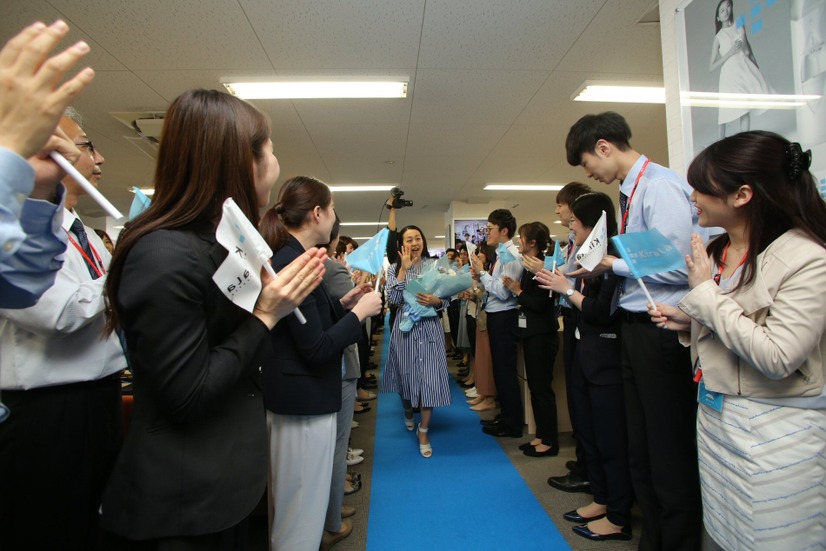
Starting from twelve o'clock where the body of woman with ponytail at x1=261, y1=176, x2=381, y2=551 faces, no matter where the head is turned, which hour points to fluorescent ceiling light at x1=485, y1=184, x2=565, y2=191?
The fluorescent ceiling light is roughly at 10 o'clock from the woman with ponytail.

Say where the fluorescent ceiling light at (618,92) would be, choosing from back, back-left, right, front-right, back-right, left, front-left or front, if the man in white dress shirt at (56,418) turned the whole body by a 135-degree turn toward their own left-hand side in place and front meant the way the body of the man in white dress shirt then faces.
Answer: back-right

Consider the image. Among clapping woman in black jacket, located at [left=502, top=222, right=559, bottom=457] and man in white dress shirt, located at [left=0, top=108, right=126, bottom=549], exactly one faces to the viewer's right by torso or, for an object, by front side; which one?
the man in white dress shirt

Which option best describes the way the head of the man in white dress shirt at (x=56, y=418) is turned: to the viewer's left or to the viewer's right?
to the viewer's right

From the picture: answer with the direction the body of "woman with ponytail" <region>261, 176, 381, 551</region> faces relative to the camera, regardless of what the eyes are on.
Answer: to the viewer's right

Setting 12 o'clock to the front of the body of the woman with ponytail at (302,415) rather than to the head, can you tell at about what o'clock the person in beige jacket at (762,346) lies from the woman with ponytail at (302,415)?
the person in beige jacket at (762,346) is roughly at 1 o'clock from the woman with ponytail at (302,415).

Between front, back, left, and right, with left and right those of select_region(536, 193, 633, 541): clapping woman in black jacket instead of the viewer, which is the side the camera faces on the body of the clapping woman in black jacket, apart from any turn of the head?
left

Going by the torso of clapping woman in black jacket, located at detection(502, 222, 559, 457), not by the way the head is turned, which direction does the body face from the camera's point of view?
to the viewer's left

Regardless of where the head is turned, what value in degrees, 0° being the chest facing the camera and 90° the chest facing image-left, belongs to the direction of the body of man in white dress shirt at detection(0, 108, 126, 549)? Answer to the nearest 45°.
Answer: approximately 270°

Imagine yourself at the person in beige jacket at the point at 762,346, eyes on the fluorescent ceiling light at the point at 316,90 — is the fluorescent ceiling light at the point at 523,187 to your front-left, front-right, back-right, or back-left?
front-right
